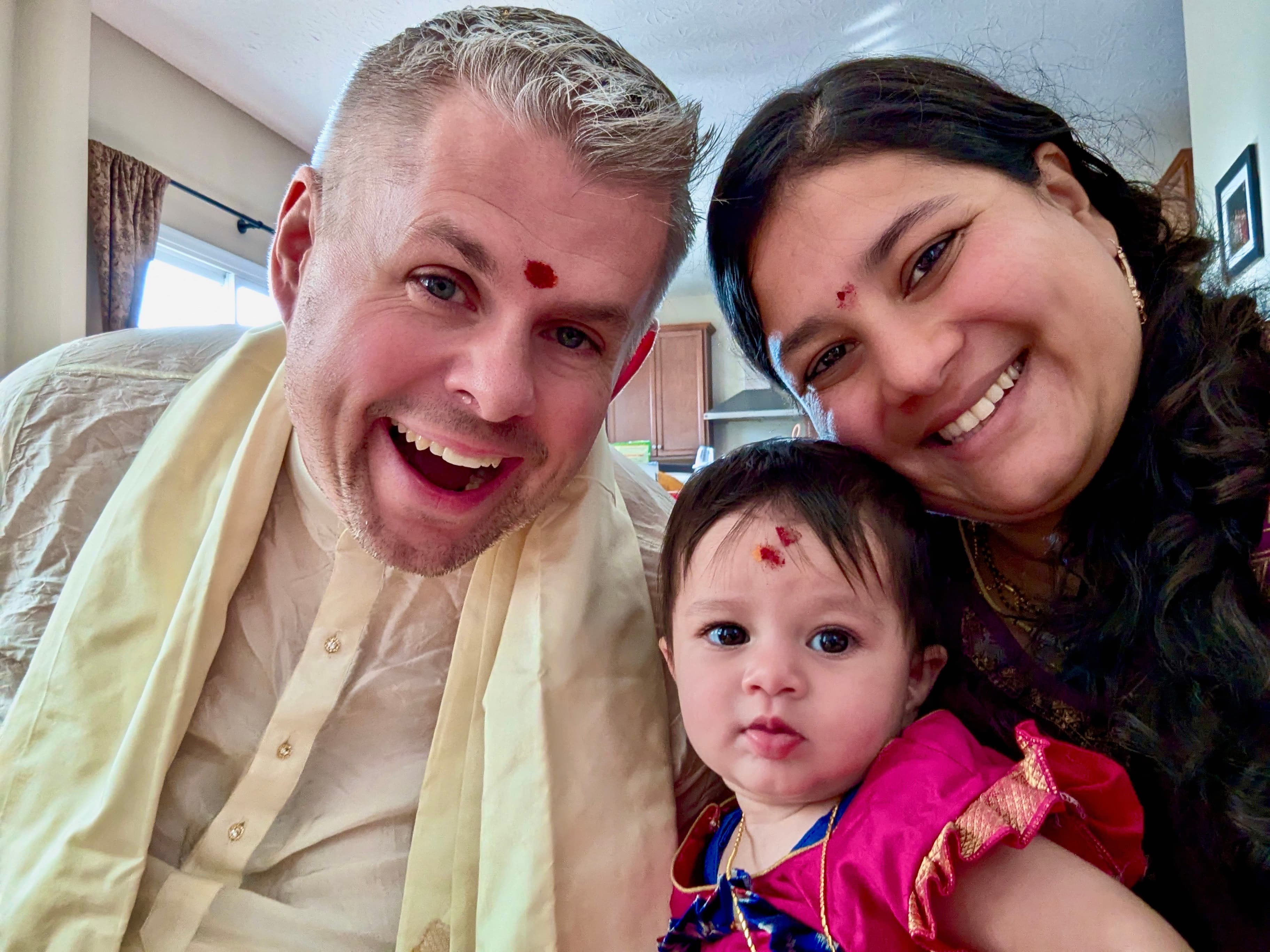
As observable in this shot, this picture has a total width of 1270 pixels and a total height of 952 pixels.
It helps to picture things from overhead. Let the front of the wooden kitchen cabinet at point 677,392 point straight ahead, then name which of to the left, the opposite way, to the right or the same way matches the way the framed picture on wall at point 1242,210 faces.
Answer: to the right

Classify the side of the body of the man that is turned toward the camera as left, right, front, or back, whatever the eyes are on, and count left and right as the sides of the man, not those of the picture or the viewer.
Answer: front

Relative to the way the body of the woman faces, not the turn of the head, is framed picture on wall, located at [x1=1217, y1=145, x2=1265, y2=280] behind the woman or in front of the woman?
behind

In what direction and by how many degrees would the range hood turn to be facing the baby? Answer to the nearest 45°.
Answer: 0° — it already faces them

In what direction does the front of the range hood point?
toward the camera

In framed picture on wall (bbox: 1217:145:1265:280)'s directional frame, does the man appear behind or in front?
in front

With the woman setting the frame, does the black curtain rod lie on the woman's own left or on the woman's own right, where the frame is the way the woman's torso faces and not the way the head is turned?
on the woman's own right

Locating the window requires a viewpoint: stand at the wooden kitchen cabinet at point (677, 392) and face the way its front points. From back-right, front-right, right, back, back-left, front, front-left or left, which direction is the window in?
front-right

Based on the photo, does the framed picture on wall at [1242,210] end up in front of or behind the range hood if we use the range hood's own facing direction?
in front

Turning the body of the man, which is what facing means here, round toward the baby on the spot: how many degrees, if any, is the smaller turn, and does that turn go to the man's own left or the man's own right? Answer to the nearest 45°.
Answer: approximately 45° to the man's own left

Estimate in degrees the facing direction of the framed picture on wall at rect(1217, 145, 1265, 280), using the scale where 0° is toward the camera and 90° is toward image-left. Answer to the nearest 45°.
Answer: approximately 45°

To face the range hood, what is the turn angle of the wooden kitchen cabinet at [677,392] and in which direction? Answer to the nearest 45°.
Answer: approximately 45° to its left

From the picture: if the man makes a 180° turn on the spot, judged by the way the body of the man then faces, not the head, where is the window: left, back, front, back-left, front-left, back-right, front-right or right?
front

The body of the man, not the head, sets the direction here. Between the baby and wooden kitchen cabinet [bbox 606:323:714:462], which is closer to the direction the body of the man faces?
the baby

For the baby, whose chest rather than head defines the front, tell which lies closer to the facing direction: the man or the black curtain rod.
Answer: the man

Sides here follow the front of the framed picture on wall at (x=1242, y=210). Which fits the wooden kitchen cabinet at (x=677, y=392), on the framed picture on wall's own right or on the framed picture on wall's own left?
on the framed picture on wall's own right

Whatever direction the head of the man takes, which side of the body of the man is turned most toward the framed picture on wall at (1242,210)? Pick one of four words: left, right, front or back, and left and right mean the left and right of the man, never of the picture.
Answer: left

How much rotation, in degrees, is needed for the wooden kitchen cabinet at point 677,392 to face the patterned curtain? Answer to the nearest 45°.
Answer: approximately 45° to its right

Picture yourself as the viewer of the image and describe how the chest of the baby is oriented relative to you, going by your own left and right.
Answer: facing the viewer and to the left of the viewer
